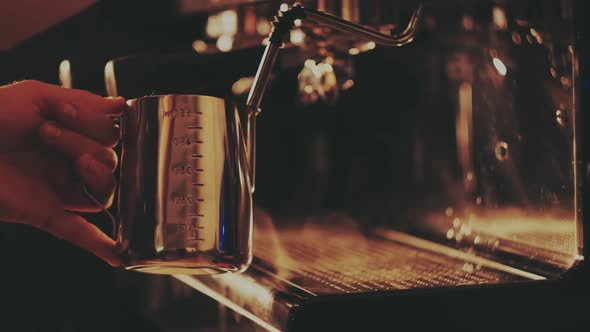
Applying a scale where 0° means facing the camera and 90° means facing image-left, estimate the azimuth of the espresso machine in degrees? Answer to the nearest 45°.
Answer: approximately 45°
